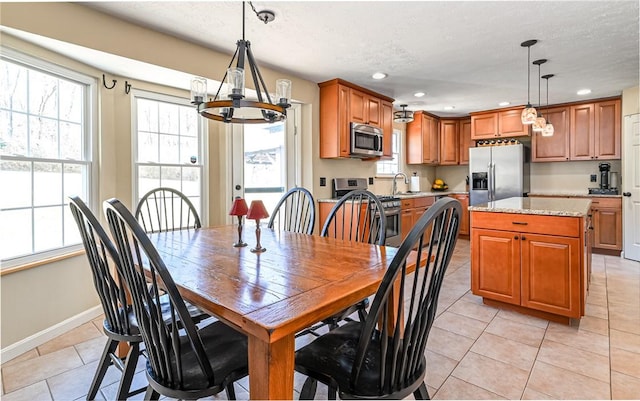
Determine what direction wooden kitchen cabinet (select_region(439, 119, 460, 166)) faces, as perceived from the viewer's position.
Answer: facing the viewer

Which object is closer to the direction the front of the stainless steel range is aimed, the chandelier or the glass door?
the chandelier

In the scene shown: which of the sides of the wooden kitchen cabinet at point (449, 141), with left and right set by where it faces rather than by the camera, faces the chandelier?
front

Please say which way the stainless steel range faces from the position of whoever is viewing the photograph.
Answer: facing the viewer and to the right of the viewer

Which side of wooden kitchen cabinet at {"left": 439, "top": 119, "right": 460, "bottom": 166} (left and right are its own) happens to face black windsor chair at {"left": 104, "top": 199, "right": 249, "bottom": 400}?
front

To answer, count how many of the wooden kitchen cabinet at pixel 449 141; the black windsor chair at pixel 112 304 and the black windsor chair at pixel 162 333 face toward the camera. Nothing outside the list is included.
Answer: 1

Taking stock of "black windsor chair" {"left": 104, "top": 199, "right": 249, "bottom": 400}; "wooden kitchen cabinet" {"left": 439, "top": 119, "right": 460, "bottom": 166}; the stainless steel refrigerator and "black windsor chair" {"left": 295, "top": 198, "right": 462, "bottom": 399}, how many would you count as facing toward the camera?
2

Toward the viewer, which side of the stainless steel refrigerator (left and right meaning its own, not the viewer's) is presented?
front

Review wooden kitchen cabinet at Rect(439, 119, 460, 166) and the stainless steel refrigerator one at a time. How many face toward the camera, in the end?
2

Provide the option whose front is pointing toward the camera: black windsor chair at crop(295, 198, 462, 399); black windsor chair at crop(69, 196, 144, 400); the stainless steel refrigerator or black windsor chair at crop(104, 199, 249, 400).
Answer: the stainless steel refrigerator

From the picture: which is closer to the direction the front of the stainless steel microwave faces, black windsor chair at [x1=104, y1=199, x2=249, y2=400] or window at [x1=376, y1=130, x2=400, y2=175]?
the black windsor chair
